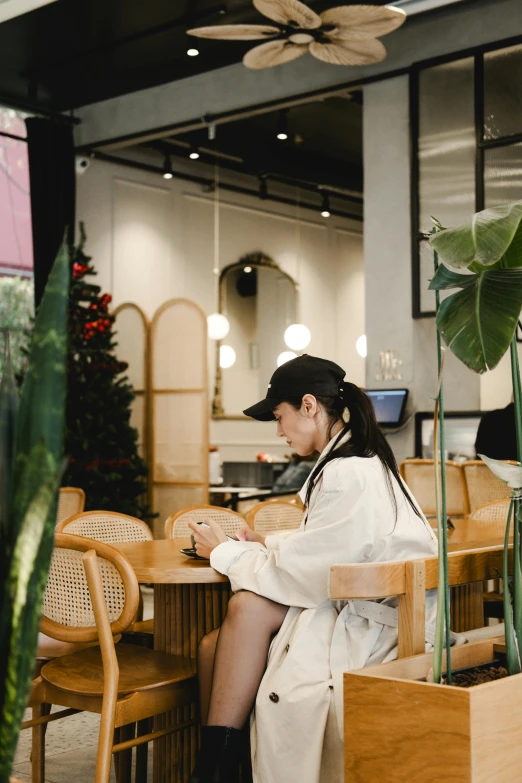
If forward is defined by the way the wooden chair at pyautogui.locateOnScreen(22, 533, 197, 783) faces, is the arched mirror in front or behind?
in front

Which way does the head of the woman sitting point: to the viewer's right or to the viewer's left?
to the viewer's left

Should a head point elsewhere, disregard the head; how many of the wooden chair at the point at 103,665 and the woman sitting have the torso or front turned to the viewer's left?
1

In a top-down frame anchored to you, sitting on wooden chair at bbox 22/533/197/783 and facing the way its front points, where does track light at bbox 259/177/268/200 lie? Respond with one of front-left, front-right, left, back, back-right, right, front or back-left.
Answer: front-left

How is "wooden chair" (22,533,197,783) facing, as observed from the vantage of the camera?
facing away from the viewer and to the right of the viewer

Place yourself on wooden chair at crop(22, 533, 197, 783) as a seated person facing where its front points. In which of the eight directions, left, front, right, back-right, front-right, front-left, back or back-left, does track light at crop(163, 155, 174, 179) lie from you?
front-left

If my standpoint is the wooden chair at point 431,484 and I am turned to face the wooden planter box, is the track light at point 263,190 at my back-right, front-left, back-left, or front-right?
back-right

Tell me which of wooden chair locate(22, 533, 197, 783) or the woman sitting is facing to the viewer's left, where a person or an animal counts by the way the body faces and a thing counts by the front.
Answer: the woman sitting

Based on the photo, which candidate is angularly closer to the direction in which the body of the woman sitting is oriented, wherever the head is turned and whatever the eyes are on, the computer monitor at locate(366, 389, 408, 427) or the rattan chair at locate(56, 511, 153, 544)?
the rattan chair

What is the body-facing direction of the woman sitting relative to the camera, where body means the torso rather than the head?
to the viewer's left

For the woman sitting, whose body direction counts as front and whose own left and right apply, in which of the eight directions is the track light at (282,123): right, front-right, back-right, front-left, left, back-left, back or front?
right
